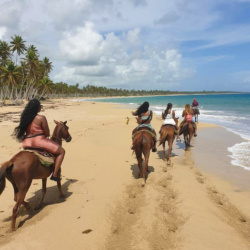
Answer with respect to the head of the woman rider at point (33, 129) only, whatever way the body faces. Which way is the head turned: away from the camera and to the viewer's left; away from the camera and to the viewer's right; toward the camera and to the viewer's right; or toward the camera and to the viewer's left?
away from the camera and to the viewer's right

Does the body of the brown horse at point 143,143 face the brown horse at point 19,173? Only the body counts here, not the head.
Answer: no

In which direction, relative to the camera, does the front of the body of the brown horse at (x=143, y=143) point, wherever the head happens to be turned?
away from the camera

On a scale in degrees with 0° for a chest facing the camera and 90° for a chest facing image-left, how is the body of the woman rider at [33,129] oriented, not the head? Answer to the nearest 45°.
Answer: approximately 225°

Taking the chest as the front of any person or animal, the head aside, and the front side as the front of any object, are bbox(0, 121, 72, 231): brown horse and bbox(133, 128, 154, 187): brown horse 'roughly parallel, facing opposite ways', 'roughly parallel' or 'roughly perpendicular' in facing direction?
roughly parallel

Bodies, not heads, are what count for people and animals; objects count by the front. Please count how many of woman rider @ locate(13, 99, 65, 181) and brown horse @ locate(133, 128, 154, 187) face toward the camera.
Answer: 0

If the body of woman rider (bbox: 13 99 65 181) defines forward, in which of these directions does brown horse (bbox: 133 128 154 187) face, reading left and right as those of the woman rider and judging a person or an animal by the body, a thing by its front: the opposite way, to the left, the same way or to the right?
the same way

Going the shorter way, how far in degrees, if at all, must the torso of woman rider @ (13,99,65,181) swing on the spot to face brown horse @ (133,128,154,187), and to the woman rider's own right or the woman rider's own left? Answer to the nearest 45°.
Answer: approximately 45° to the woman rider's own right
